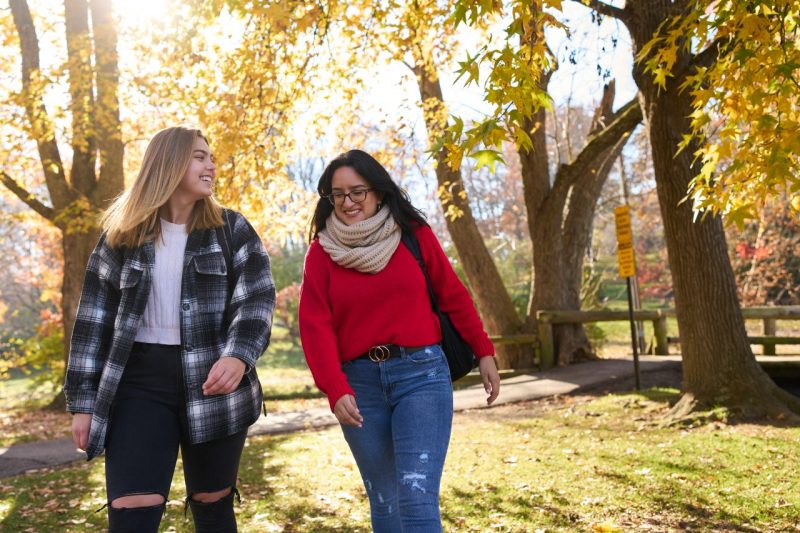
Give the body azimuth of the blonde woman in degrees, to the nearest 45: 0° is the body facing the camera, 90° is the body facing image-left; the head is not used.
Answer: approximately 0°

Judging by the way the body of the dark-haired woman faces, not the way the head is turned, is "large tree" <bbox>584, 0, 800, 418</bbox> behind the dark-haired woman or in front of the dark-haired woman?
behind

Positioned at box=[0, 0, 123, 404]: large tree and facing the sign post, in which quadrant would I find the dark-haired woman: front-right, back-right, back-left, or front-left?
front-right

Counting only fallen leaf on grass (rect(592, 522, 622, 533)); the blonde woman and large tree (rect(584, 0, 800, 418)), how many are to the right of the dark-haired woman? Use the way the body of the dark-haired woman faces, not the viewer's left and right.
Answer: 1

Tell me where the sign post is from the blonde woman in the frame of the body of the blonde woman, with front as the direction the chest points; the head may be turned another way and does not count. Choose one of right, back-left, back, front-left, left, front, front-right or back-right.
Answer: back-left

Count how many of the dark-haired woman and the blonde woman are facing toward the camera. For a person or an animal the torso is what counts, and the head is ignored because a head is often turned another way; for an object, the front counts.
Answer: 2

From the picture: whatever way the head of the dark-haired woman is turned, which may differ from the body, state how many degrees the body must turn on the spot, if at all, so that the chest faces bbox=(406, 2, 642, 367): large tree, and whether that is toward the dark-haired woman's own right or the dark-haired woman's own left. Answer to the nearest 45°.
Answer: approximately 180°

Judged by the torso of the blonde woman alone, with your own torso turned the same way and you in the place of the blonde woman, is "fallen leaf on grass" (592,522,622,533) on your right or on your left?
on your left

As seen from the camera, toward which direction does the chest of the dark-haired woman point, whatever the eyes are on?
toward the camera

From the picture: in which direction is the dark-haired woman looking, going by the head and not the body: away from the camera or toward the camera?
toward the camera

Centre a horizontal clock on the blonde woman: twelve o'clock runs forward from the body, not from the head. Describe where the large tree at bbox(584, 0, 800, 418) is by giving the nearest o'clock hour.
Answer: The large tree is roughly at 8 o'clock from the blonde woman.

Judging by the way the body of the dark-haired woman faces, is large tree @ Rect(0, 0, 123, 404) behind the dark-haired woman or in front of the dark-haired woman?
behind

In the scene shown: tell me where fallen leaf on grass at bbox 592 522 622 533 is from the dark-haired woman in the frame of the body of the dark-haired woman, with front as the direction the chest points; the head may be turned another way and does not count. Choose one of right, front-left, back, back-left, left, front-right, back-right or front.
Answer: back-left

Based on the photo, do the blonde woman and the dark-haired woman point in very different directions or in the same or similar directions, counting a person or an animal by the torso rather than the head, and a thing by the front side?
same or similar directions
